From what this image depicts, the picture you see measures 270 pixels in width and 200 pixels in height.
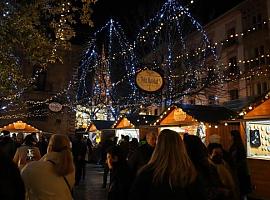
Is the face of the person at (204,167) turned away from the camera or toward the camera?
away from the camera

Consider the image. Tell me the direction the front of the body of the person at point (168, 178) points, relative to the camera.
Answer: away from the camera

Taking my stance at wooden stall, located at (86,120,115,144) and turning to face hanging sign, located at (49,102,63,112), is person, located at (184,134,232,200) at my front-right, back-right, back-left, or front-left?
back-left

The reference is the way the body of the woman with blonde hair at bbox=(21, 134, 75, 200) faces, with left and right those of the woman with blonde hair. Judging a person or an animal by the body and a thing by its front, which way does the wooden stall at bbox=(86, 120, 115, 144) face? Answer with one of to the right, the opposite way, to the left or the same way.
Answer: the opposite way

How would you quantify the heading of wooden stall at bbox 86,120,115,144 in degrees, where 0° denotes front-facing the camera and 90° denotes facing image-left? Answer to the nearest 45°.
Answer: approximately 45°

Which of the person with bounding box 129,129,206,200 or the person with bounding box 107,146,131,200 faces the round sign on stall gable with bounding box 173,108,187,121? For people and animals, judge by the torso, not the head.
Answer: the person with bounding box 129,129,206,200
